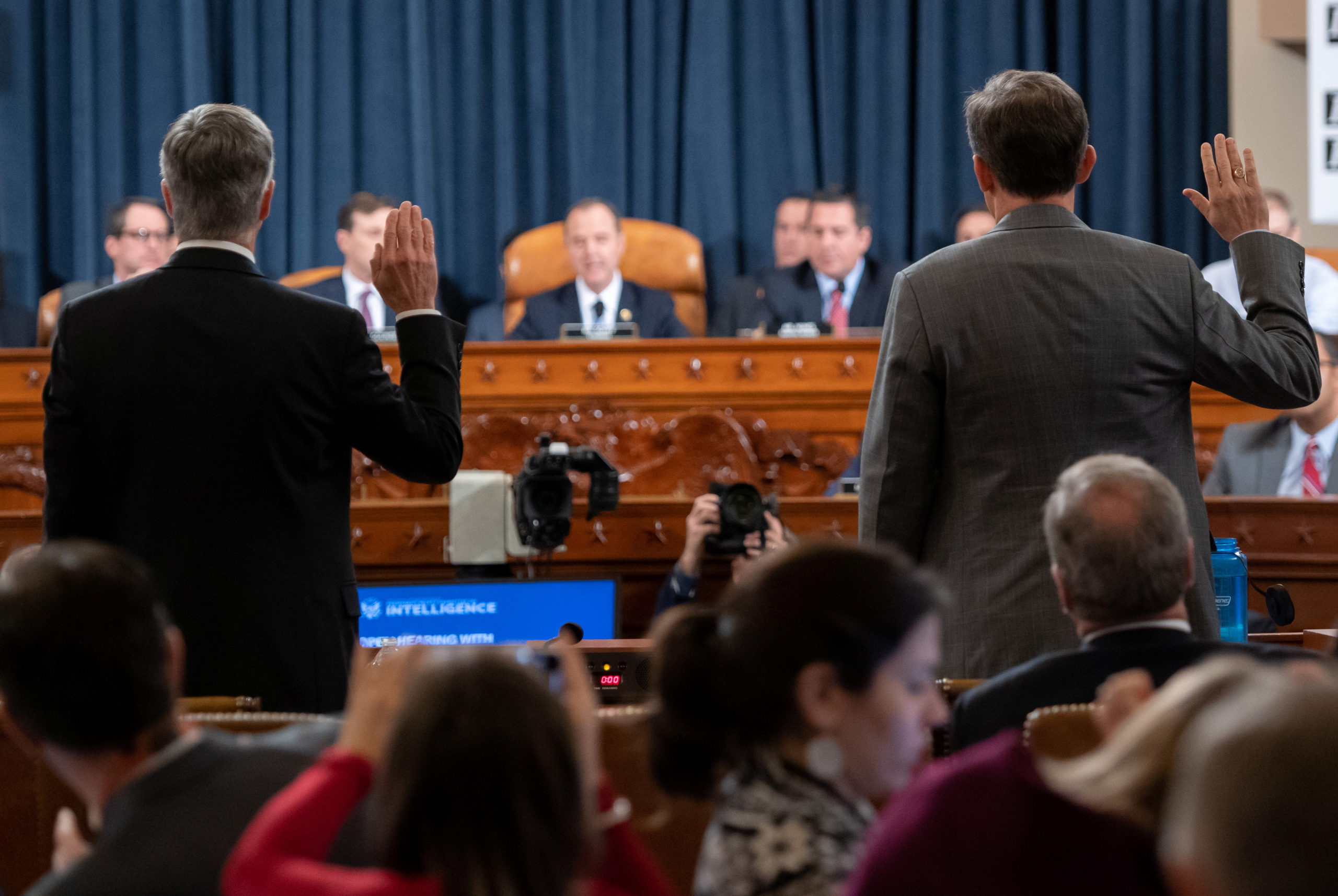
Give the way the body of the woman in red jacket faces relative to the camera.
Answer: away from the camera

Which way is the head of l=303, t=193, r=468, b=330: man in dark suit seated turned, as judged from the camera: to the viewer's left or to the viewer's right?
to the viewer's right

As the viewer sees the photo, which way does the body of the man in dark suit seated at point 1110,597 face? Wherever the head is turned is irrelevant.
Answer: away from the camera

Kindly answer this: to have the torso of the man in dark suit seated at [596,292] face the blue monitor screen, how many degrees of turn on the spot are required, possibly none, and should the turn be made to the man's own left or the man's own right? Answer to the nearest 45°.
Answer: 0° — they already face it

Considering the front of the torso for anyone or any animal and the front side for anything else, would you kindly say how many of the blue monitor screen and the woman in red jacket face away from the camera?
1

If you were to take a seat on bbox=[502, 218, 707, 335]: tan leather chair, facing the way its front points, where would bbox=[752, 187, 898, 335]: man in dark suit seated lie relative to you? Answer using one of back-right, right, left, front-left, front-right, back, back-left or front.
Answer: front-left

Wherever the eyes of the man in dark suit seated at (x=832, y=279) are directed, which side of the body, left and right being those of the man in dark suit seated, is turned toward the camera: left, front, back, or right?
front

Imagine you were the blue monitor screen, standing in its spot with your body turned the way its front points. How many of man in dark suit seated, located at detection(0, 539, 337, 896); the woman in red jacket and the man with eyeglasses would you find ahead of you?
2

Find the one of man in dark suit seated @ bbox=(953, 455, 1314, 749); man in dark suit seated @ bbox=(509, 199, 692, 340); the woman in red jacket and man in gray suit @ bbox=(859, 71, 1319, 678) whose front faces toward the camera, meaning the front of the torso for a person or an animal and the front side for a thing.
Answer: man in dark suit seated @ bbox=(509, 199, 692, 340)

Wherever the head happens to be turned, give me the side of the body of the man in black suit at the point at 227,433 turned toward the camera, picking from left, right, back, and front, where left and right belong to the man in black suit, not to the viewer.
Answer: back

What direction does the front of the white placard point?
toward the camera

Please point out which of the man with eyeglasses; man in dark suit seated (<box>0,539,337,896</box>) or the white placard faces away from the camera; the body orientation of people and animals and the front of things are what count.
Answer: the man in dark suit seated

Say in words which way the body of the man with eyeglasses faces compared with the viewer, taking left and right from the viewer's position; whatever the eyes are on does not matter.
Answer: facing the viewer and to the right of the viewer

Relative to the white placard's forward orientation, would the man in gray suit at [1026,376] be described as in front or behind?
in front

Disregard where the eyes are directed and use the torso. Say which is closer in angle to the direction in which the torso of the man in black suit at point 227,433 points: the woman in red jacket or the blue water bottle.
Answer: the blue water bottle

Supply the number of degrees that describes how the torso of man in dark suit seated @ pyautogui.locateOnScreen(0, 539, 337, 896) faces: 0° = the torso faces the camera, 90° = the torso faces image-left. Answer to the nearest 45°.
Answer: approximately 180°

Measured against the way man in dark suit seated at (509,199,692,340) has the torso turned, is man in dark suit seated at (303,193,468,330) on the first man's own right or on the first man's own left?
on the first man's own right

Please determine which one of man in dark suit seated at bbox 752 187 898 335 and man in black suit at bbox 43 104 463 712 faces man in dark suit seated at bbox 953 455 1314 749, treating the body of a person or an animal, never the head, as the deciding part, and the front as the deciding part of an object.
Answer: man in dark suit seated at bbox 752 187 898 335
